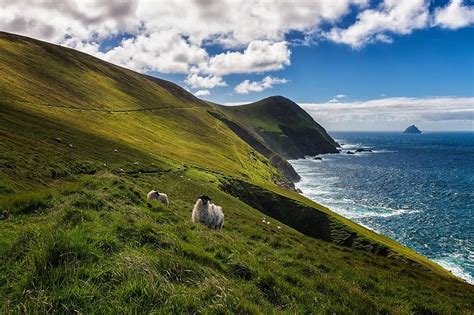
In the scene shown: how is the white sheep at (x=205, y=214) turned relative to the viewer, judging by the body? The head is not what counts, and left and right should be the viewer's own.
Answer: facing the viewer and to the left of the viewer

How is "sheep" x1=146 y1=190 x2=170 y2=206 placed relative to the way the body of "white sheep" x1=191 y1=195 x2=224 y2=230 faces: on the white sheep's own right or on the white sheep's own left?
on the white sheep's own right
